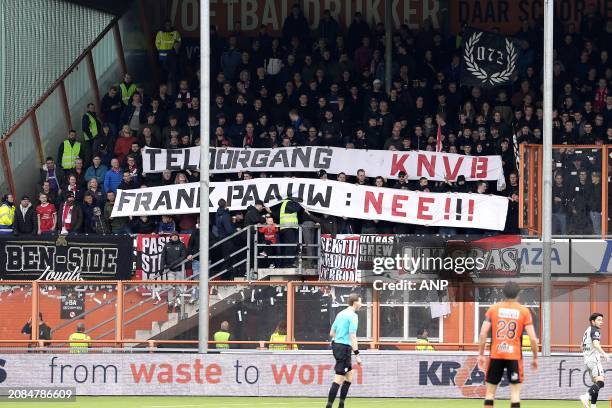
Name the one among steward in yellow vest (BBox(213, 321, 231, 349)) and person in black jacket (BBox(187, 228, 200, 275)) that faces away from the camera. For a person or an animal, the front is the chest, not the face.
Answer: the steward in yellow vest

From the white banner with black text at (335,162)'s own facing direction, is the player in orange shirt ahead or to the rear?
ahead

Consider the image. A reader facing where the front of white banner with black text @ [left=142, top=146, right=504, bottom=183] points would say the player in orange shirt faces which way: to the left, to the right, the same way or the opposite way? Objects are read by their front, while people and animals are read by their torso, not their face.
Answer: the opposite way

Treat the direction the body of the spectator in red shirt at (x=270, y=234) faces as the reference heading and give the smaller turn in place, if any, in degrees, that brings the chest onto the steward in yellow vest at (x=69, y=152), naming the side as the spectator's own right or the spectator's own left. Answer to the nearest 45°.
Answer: approximately 135° to the spectator's own right

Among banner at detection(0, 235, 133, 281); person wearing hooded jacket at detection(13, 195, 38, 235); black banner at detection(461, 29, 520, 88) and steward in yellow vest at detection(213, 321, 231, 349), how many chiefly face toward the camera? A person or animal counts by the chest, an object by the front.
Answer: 3

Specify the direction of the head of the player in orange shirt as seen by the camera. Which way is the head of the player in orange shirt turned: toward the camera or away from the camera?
away from the camera

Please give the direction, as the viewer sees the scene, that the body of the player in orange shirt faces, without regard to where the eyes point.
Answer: away from the camera

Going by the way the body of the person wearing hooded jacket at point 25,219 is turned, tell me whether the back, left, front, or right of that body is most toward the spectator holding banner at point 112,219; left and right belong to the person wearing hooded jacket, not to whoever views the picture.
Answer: left
